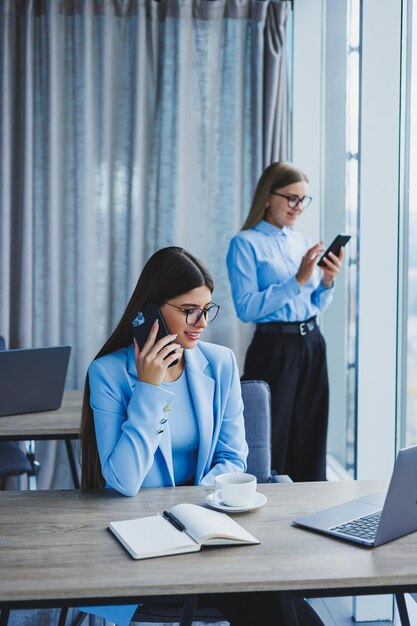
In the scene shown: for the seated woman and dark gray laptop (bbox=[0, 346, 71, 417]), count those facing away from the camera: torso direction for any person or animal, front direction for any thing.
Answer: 1

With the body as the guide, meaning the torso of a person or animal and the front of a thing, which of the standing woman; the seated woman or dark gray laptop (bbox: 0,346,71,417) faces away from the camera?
the dark gray laptop

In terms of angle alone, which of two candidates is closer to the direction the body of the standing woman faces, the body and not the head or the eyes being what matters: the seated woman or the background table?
the seated woman

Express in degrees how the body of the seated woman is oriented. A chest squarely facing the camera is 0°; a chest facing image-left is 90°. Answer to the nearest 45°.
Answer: approximately 315°

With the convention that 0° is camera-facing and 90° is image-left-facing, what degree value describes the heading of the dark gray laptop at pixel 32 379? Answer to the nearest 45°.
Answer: approximately 180°

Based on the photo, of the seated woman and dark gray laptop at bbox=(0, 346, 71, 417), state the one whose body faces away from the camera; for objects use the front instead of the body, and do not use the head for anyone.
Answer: the dark gray laptop

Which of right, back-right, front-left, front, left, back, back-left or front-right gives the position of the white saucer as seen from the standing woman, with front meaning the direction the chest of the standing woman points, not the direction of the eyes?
front-right

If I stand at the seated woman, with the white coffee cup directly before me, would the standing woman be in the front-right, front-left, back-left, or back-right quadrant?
back-left

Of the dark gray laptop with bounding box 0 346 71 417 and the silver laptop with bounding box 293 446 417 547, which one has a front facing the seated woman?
the silver laptop with bounding box 293 446 417 547

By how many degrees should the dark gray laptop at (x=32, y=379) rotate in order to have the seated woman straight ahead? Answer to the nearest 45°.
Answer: approximately 180°

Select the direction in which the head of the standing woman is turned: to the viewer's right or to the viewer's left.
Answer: to the viewer's right

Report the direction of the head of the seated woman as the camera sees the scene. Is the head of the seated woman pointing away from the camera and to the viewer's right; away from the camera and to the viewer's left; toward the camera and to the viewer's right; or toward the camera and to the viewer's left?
toward the camera and to the viewer's right
